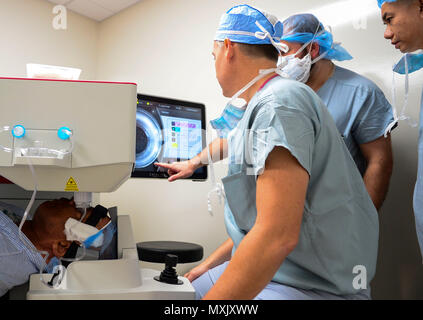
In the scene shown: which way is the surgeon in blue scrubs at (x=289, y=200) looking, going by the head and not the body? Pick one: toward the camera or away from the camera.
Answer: away from the camera

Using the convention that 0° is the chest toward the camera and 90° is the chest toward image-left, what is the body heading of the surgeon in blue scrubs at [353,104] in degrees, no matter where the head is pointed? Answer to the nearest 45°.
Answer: approximately 90°

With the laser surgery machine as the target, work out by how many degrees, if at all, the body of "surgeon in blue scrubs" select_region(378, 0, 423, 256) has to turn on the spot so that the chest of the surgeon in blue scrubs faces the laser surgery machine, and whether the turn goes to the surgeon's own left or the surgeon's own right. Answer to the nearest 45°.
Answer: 0° — they already face it

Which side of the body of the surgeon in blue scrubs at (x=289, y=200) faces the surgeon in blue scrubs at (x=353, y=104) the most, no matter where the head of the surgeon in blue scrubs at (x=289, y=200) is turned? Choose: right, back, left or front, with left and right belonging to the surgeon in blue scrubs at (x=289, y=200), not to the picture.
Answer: right

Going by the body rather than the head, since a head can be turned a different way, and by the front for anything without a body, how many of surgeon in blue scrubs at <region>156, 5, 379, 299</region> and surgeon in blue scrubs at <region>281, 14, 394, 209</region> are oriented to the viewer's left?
2

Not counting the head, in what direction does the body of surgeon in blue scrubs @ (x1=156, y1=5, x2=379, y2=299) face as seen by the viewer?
to the viewer's left

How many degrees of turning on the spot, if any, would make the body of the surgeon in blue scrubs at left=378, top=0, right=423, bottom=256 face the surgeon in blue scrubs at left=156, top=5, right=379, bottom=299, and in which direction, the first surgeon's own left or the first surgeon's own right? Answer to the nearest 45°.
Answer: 0° — they already face them

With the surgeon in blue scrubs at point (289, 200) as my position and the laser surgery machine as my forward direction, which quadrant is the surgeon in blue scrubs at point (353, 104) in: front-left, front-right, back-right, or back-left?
back-right
